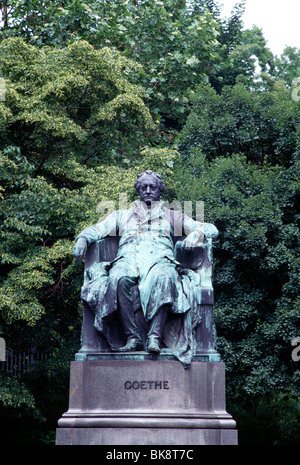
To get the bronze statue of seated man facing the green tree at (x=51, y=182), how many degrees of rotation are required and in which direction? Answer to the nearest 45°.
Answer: approximately 180°

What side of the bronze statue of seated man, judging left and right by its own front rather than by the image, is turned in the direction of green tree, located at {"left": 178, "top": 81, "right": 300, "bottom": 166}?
back

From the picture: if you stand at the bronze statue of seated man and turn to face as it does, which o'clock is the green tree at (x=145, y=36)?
The green tree is roughly at 6 o'clock from the bronze statue of seated man.

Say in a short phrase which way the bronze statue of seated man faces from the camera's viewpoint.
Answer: facing the viewer

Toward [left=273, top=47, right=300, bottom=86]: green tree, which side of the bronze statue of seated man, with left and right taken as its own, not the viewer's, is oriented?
back

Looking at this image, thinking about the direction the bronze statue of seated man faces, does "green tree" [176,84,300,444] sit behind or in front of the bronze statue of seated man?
behind
